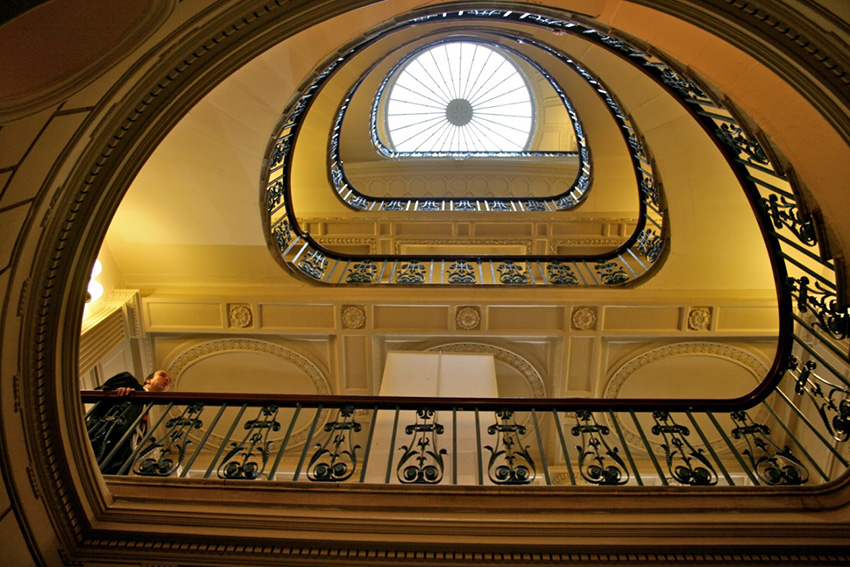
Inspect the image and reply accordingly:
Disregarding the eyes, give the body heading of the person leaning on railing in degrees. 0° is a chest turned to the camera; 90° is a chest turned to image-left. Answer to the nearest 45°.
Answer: approximately 315°
